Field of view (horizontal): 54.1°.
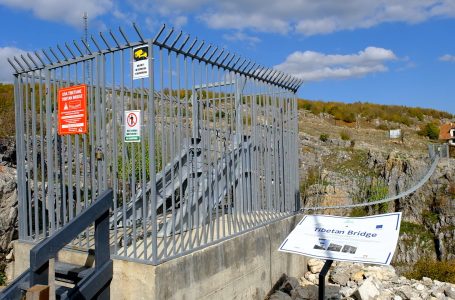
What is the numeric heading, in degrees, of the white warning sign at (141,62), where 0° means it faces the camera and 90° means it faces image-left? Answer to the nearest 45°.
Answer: approximately 45°

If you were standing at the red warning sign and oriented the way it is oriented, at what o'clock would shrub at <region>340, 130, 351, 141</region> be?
The shrub is roughly at 6 o'clock from the red warning sign.

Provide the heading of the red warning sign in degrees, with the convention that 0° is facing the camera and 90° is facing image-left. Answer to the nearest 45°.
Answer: approximately 45°

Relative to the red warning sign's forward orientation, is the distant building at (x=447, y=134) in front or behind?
behind

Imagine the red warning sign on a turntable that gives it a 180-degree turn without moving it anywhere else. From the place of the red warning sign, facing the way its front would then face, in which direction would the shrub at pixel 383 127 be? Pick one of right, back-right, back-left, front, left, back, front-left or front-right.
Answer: front

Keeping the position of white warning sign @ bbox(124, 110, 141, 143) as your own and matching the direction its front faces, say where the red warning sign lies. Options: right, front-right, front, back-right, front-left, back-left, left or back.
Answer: right

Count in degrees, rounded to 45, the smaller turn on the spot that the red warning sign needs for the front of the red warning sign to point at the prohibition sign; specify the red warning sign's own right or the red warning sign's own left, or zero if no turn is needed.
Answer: approximately 90° to the red warning sign's own left

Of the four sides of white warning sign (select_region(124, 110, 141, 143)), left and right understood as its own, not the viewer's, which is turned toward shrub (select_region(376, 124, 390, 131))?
back

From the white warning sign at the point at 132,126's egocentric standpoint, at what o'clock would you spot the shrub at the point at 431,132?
The shrub is roughly at 6 o'clock from the white warning sign.

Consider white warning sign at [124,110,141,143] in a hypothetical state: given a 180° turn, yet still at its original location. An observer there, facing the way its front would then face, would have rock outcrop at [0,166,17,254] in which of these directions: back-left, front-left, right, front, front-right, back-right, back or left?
left

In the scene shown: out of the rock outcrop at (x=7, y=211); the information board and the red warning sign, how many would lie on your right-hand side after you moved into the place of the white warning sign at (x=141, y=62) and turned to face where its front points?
2

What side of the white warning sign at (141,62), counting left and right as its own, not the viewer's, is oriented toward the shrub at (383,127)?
back

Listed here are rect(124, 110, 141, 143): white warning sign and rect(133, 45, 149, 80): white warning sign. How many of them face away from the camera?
0

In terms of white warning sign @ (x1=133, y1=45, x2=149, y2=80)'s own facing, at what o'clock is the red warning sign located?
The red warning sign is roughly at 3 o'clock from the white warning sign.
